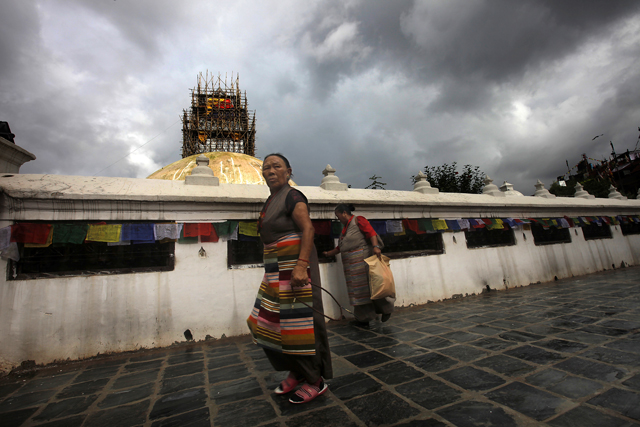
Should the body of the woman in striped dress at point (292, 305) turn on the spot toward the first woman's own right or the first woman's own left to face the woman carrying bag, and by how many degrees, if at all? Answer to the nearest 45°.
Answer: approximately 180°

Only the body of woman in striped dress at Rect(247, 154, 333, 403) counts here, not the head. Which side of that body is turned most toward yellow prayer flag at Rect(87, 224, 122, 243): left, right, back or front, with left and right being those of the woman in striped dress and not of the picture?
right

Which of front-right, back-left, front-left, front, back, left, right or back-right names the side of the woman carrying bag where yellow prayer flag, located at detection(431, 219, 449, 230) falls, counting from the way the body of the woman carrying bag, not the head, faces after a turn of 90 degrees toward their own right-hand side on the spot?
right

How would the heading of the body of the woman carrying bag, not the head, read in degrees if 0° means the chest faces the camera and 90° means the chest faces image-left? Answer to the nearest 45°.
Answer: approximately 45°

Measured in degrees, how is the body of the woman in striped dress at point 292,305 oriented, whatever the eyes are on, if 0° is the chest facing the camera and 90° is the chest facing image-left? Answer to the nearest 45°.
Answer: approximately 45°

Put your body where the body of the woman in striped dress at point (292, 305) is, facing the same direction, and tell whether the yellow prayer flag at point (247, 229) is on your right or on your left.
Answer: on your right

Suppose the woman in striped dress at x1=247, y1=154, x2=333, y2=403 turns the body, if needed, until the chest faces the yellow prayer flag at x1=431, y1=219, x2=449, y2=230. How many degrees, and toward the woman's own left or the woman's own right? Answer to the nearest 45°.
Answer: approximately 180°

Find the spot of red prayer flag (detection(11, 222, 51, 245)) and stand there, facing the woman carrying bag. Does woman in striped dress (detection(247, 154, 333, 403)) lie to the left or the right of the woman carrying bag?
right
